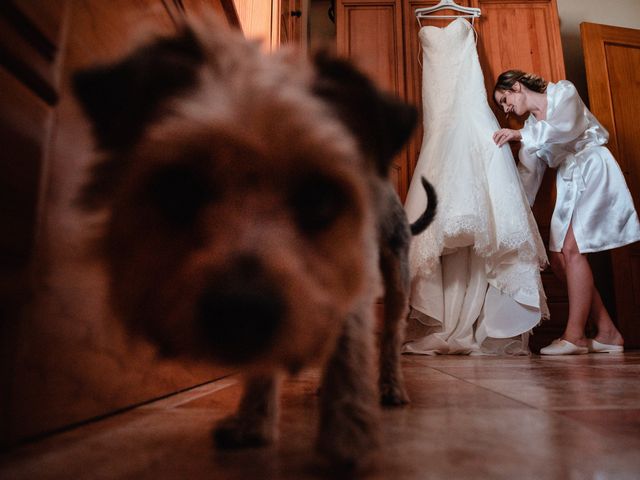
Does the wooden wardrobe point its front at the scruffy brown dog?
yes

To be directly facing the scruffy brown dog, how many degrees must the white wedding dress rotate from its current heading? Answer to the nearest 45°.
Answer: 0° — it already faces it

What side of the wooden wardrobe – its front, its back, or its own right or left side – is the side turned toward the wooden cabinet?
right

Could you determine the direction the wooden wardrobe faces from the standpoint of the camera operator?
facing the viewer

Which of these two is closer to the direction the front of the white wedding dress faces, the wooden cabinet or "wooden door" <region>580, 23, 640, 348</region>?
the wooden cabinet

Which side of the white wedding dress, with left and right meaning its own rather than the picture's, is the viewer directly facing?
front

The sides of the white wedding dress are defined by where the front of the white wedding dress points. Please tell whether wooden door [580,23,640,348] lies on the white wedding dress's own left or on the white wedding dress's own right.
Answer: on the white wedding dress's own left

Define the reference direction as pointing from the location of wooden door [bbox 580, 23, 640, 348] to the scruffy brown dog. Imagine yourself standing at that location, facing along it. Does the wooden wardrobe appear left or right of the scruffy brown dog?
right
